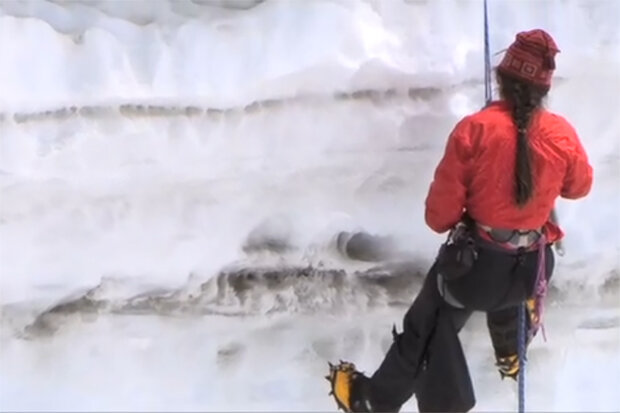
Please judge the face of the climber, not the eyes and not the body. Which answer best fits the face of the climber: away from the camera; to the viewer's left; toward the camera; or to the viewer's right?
away from the camera

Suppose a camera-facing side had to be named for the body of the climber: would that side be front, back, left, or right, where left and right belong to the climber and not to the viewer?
back
